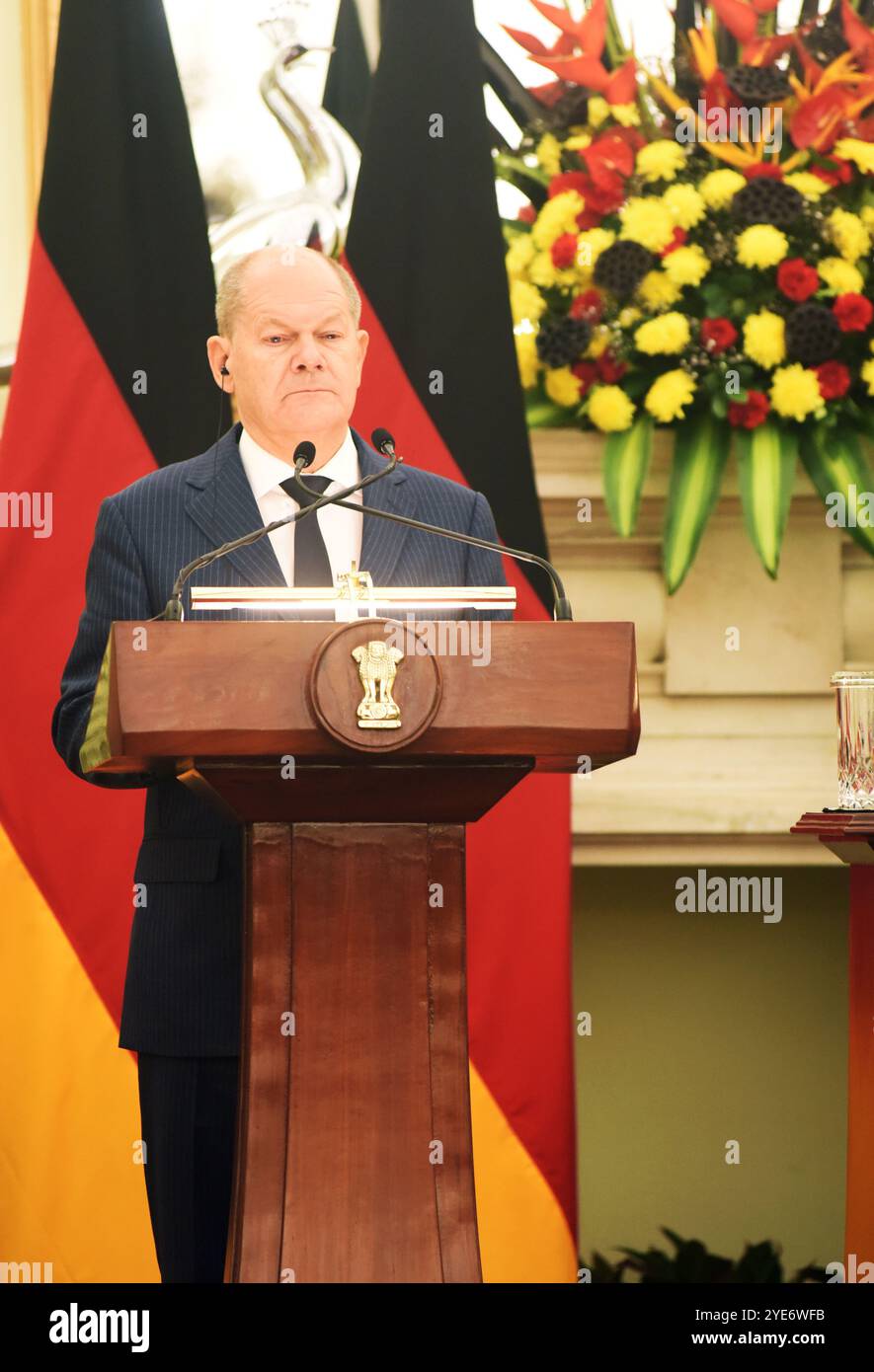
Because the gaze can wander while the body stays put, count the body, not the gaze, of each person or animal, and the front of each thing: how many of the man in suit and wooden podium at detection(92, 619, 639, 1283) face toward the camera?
2

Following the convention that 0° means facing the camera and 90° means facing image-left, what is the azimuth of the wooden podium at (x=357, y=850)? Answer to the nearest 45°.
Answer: approximately 0°

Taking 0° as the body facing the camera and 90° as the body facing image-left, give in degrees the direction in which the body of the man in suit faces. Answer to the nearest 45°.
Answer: approximately 0°

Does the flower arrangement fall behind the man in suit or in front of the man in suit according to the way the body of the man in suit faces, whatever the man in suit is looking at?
behind

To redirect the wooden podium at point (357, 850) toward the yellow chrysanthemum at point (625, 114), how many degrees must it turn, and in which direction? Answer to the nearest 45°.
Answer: approximately 180°

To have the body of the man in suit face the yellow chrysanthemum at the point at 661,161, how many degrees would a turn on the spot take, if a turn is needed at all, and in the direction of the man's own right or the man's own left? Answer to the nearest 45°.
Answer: approximately 135° to the man's own left

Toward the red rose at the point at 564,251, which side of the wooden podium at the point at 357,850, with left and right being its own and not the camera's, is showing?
back
